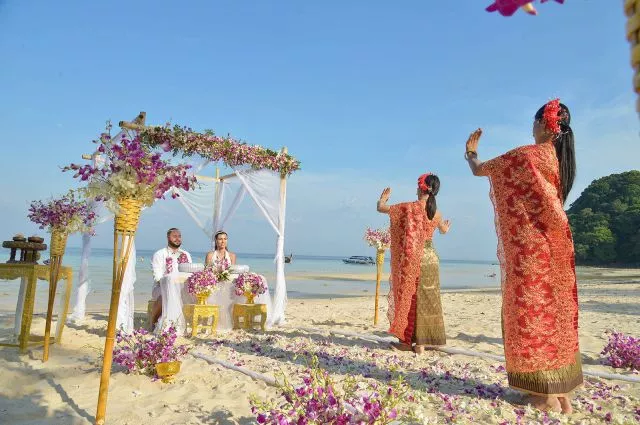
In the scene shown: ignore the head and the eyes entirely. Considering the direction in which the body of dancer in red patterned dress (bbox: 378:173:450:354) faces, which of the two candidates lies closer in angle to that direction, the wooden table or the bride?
the bride

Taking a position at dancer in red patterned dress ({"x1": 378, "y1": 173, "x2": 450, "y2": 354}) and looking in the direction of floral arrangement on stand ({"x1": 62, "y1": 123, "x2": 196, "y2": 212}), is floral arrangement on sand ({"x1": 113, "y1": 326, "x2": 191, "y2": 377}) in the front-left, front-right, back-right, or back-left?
front-right

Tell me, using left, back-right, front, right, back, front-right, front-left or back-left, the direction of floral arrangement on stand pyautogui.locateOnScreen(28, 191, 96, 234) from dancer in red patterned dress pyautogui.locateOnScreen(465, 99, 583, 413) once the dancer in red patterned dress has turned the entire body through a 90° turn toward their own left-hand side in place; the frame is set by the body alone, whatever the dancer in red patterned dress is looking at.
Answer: front-right

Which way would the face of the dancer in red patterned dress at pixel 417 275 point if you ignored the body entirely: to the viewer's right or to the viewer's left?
to the viewer's left

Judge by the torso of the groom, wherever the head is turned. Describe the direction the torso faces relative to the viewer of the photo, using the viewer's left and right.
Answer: facing the viewer and to the right of the viewer

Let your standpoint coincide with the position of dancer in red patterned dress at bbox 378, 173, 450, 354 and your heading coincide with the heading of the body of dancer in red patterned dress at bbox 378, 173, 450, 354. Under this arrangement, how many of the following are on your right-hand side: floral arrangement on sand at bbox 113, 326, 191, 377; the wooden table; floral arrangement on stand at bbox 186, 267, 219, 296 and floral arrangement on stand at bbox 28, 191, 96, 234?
0

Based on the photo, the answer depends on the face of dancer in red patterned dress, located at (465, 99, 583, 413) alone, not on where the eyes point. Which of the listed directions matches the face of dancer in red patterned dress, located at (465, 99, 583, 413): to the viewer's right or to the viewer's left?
to the viewer's left

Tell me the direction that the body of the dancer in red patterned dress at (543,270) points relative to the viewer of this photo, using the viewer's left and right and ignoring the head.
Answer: facing away from the viewer and to the left of the viewer

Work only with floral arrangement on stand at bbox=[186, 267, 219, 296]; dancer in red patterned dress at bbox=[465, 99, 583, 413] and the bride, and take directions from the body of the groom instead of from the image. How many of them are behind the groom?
0

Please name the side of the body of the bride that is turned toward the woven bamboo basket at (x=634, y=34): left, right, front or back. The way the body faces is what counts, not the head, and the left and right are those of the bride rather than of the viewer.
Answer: front

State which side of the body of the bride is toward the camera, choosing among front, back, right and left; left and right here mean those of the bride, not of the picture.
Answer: front

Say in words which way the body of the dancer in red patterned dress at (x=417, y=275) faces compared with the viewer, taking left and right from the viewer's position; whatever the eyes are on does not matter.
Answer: facing away from the viewer and to the left of the viewer

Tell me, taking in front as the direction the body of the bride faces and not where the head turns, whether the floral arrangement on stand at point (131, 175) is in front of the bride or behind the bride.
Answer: in front

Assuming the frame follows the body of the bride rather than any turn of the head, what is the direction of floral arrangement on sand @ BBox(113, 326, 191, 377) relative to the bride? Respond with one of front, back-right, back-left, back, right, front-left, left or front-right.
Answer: front

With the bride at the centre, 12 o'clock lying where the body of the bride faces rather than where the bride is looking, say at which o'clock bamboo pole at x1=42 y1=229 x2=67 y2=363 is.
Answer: The bamboo pole is roughly at 1 o'clock from the bride.

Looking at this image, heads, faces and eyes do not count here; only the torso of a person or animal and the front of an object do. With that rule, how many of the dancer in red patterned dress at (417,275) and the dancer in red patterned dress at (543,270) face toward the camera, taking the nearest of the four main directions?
0

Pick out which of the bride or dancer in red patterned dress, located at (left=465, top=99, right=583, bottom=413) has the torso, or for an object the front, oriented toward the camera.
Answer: the bride

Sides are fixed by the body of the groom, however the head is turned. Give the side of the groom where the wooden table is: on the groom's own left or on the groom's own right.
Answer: on the groom's own right

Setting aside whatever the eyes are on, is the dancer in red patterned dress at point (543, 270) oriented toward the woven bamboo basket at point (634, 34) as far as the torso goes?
no

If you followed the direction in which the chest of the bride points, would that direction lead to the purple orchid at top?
yes
